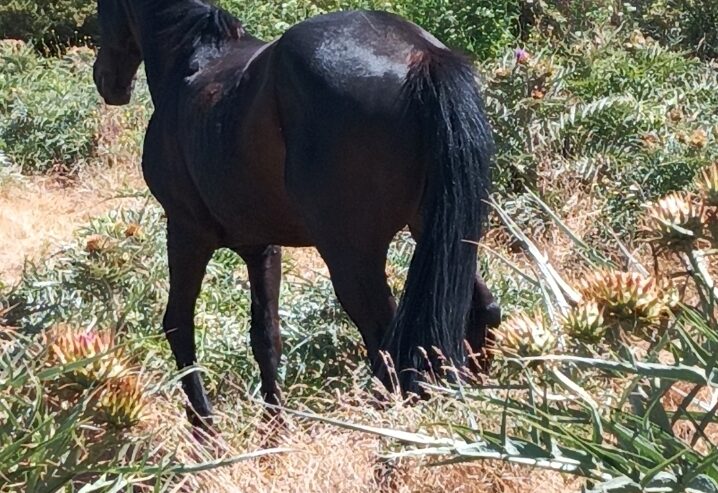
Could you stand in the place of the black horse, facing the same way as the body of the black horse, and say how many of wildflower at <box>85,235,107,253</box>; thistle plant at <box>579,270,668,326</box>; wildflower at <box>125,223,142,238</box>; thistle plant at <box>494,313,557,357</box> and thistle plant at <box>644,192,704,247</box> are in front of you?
2

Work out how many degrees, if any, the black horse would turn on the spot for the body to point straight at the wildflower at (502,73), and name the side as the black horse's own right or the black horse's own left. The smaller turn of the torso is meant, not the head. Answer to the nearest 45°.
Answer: approximately 45° to the black horse's own right

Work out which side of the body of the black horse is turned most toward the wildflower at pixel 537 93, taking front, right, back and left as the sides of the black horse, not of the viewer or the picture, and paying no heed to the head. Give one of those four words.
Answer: right

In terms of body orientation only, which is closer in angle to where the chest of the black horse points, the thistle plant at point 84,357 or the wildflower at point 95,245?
the wildflower

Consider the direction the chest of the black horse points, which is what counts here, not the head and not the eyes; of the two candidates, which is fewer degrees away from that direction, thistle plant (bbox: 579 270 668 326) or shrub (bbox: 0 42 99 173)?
the shrub

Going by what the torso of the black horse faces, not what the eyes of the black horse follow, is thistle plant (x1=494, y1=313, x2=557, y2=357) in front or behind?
behind

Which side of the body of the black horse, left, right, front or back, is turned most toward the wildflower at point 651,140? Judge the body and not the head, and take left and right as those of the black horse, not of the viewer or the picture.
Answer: right

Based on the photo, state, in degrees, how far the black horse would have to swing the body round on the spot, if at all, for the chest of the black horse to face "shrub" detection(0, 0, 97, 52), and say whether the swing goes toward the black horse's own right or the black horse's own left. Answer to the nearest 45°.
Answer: approximately 45° to the black horse's own right

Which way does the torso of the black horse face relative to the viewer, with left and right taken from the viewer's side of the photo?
facing away from the viewer and to the left of the viewer

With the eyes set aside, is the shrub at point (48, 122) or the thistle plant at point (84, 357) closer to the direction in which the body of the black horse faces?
the shrub

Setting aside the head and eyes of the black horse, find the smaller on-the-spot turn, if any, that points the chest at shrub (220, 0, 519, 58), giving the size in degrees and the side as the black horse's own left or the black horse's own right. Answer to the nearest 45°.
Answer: approximately 45° to the black horse's own right
